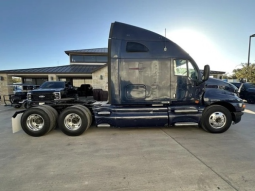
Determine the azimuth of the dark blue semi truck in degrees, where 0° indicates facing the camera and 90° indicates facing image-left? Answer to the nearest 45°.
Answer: approximately 270°
